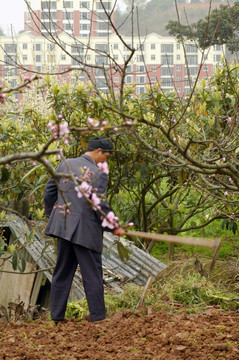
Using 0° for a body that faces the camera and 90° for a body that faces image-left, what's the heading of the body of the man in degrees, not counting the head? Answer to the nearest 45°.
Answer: approximately 225°

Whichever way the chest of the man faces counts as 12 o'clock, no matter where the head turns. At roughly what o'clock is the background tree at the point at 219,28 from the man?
The background tree is roughly at 11 o'clock from the man.

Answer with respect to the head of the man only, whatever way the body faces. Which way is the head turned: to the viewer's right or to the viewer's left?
to the viewer's right
